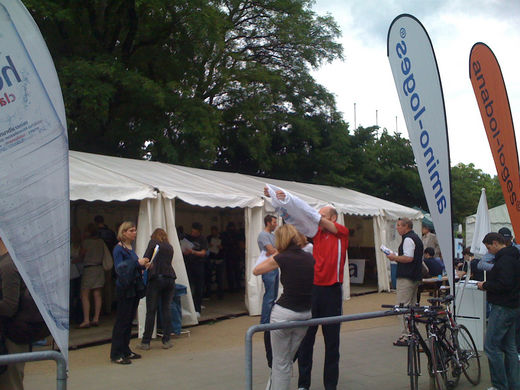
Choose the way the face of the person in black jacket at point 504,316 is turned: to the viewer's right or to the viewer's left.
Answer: to the viewer's left

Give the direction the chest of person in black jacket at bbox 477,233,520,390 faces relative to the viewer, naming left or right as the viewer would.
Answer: facing to the left of the viewer

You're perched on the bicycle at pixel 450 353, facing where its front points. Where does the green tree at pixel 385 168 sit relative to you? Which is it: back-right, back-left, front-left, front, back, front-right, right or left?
back-right

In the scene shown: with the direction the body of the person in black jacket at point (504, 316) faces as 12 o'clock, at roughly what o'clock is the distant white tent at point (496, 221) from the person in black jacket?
The distant white tent is roughly at 3 o'clock from the person in black jacket.

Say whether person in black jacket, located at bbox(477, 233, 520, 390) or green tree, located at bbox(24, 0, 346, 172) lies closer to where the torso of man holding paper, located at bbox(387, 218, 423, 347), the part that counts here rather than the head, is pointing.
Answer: the green tree

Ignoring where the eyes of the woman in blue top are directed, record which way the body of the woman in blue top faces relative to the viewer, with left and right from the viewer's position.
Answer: facing to the right of the viewer

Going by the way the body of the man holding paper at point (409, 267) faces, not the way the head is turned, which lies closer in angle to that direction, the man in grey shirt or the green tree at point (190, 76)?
the man in grey shirt

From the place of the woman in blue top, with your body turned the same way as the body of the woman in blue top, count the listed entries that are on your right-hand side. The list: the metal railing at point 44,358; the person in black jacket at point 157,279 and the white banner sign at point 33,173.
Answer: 2
